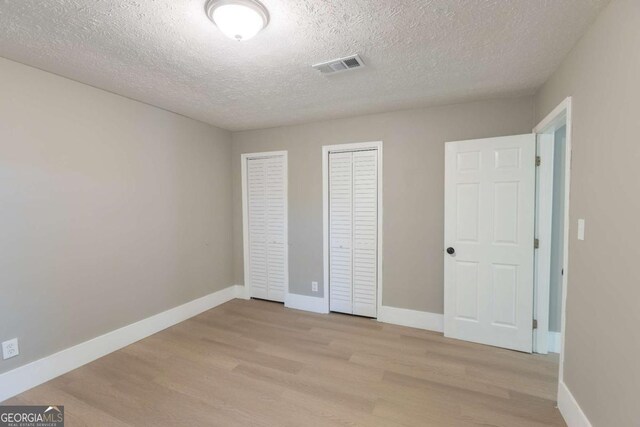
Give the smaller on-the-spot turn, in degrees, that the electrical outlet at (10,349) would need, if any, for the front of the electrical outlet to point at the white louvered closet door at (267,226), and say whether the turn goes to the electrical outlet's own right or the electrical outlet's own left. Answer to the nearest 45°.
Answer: approximately 45° to the electrical outlet's own left

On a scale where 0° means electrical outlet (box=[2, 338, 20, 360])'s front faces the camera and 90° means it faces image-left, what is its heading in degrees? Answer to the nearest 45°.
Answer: approximately 315°

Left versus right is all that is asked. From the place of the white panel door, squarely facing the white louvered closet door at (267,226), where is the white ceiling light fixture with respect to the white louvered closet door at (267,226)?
left
